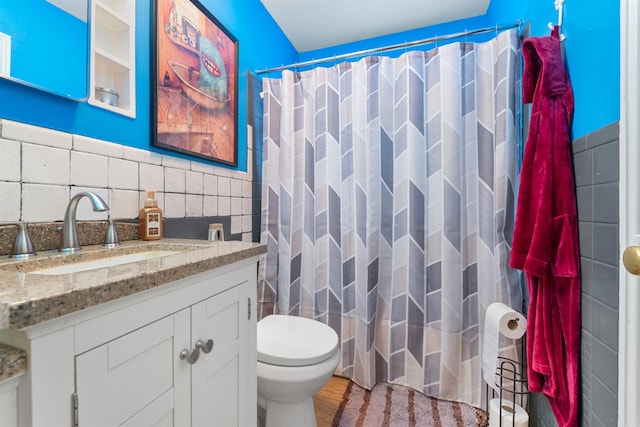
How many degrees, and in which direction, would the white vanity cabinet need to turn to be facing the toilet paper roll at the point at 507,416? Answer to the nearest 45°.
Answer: approximately 45° to its left

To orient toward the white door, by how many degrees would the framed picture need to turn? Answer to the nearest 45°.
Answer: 0° — it already faces it

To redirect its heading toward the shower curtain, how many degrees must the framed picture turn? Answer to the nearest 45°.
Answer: approximately 45° to its left

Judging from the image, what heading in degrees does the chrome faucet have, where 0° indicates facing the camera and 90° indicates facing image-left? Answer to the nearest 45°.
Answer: approximately 315°

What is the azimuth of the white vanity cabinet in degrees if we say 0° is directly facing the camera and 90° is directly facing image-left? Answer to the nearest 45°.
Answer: approximately 315°

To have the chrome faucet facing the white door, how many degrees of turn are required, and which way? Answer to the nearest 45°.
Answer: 0° — it already faces it
